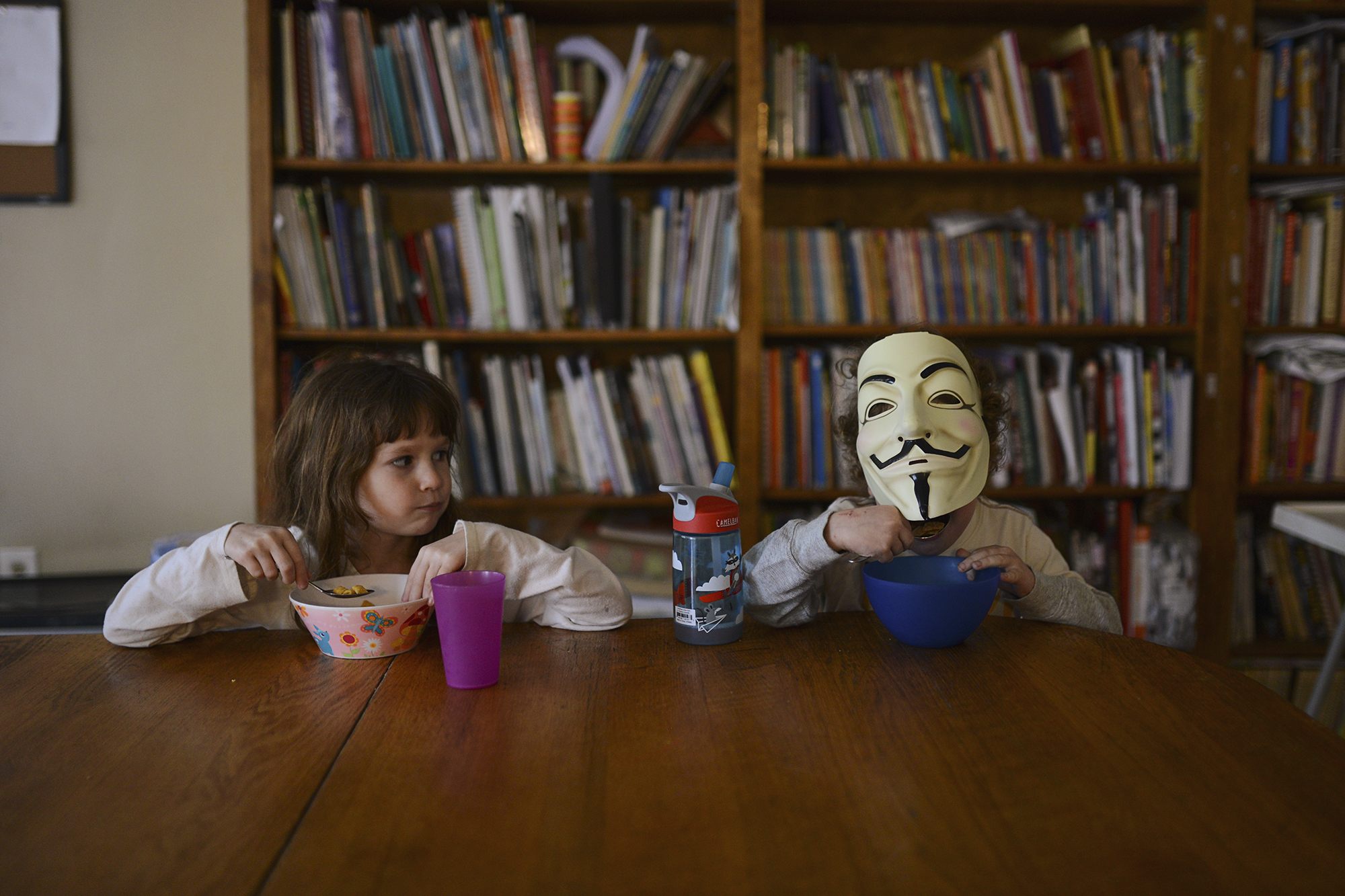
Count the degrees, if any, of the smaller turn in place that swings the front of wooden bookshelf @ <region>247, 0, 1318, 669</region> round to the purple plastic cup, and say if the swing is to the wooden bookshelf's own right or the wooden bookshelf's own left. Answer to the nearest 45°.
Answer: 0° — it already faces it

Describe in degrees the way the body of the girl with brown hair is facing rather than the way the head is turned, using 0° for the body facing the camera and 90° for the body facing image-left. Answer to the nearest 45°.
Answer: approximately 0°

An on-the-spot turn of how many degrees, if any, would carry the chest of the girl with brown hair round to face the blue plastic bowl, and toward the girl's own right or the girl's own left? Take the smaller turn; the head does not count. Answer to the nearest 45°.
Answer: approximately 45° to the girl's own left

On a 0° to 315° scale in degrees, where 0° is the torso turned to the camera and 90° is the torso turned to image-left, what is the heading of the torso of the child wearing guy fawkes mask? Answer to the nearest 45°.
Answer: approximately 0°

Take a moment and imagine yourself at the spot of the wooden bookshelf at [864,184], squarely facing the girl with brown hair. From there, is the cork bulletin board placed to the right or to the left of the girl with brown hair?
right
